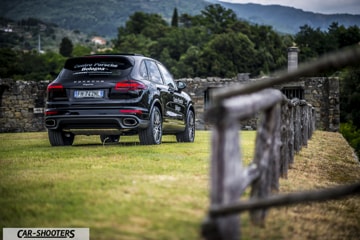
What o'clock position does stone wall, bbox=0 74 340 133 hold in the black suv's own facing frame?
The stone wall is roughly at 11 o'clock from the black suv.

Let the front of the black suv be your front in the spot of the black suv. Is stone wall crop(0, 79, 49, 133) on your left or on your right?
on your left

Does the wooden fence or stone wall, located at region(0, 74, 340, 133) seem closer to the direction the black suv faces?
the stone wall

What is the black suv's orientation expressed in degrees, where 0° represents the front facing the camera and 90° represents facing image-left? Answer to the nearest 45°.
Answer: approximately 225°

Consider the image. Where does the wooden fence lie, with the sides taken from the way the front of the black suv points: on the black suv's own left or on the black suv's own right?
on the black suv's own right
